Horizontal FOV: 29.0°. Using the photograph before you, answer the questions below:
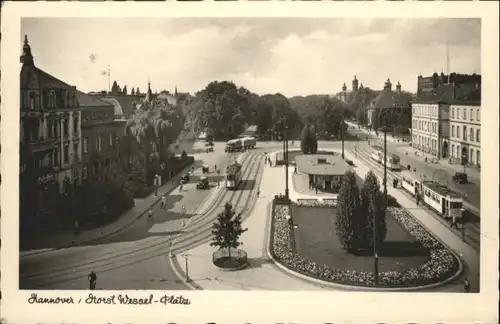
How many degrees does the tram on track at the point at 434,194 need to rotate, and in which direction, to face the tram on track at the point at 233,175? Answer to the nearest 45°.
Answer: approximately 135° to its right

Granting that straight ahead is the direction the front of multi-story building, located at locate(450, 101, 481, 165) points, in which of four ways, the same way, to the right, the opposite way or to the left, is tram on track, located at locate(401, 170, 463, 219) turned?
to the left

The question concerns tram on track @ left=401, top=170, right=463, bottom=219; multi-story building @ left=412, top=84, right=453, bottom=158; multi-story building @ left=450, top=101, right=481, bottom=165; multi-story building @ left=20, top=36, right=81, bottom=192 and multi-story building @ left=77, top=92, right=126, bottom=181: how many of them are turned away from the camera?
0

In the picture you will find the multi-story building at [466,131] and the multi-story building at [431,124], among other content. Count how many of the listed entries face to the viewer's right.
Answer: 0

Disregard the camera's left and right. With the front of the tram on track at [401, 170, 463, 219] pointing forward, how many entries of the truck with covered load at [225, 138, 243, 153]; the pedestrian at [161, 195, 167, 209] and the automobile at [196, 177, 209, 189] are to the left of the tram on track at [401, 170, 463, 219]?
0

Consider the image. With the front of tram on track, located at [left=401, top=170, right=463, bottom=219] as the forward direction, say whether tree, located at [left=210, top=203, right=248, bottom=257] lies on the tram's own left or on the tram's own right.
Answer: on the tram's own right

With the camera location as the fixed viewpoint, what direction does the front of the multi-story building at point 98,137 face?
facing the viewer and to the right of the viewer

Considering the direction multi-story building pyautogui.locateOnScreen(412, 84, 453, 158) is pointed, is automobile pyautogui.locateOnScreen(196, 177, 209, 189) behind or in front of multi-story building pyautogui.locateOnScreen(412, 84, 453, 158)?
in front

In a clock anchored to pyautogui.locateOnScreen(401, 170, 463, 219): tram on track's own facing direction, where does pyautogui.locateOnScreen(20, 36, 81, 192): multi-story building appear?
The multi-story building is roughly at 4 o'clock from the tram on track.

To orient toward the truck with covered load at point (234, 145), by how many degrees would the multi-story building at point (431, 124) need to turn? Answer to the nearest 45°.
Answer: approximately 45° to its right

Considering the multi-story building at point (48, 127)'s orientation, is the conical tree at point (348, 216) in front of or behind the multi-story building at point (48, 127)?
in front

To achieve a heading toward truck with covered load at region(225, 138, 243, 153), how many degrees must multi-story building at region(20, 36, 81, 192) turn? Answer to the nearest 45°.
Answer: approximately 45° to its left

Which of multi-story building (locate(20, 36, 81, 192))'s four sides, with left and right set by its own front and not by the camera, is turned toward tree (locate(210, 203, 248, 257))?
front

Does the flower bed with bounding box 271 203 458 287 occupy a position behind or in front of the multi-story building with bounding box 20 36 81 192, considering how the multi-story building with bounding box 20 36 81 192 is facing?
in front

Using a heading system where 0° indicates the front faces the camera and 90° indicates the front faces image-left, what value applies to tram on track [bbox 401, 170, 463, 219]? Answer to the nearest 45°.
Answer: approximately 315°
